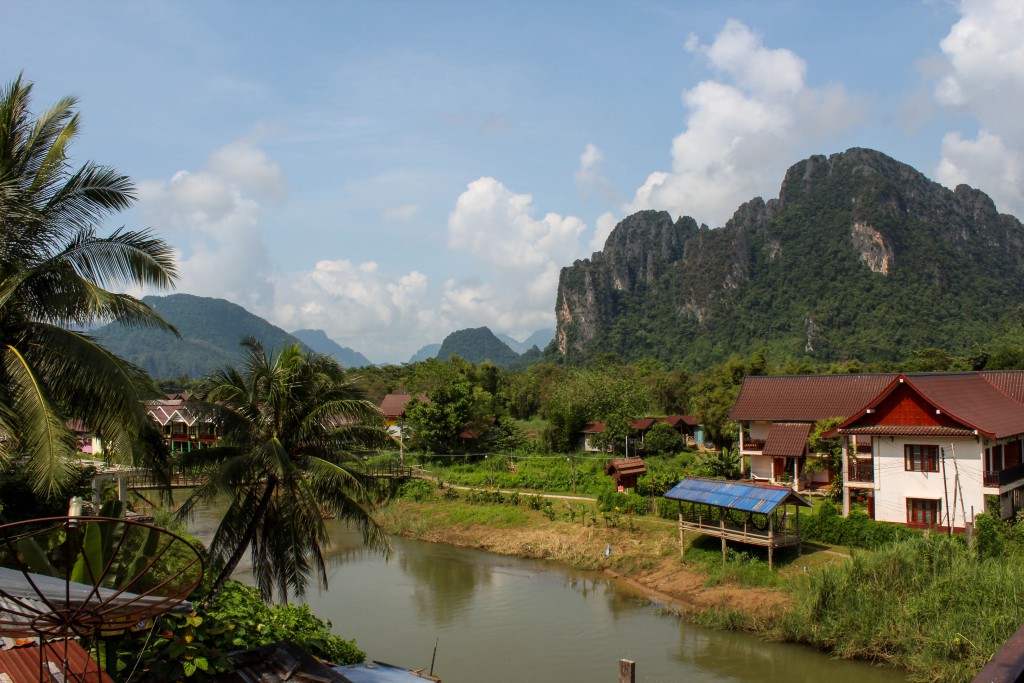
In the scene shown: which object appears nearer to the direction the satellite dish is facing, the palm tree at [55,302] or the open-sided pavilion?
the palm tree

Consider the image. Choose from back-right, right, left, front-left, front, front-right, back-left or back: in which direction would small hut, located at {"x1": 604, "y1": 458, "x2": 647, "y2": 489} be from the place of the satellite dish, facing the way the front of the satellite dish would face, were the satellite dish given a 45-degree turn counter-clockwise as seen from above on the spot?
right

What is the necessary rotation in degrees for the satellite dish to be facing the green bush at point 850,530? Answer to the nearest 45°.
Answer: approximately 45° to its right

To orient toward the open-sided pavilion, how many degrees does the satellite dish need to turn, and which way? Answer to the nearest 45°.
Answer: approximately 45° to its right

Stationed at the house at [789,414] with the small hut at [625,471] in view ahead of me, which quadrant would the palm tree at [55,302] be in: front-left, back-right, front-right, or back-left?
front-left

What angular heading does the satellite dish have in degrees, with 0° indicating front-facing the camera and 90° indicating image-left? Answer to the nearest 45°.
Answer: approximately 180°

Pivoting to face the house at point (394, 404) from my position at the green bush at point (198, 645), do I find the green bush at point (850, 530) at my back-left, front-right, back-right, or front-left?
front-right

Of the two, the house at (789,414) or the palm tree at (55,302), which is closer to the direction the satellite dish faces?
the palm tree

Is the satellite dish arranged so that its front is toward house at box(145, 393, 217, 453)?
yes

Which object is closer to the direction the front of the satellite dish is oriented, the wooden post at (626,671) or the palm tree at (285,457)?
the palm tree

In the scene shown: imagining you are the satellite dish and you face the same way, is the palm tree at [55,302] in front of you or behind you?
in front
